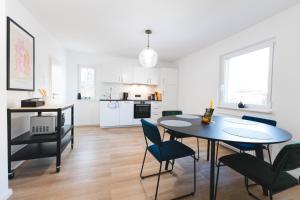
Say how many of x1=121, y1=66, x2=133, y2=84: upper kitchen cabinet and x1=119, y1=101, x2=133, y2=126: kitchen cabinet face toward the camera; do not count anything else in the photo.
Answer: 2

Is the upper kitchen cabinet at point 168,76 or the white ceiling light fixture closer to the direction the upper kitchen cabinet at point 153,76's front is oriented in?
the white ceiling light fixture

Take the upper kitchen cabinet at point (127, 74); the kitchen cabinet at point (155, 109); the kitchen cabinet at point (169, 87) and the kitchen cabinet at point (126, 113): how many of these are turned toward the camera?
4

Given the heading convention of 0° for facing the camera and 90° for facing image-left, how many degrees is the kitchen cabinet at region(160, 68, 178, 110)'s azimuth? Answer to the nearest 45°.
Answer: approximately 0°

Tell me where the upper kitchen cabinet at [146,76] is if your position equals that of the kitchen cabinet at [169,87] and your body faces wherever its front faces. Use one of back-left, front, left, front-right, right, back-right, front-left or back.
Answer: right

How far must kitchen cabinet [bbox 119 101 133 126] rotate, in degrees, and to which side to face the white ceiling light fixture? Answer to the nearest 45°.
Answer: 0° — it already faces it
